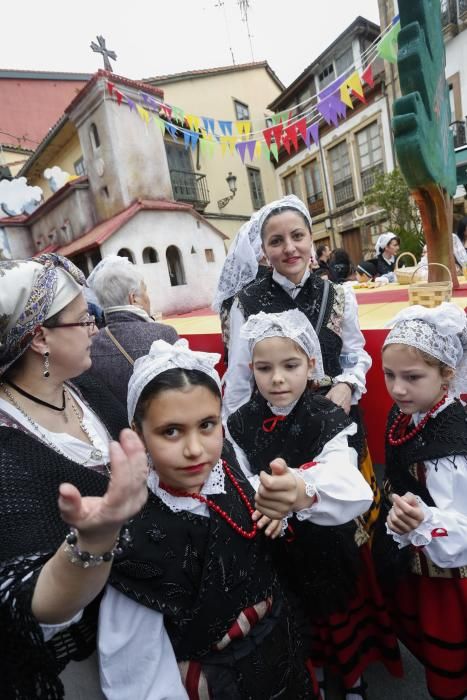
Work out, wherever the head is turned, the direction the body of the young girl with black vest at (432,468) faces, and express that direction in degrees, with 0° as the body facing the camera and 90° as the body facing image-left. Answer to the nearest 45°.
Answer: approximately 45°

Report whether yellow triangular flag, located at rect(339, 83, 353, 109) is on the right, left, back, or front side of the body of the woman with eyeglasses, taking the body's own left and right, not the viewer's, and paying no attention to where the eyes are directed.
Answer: left

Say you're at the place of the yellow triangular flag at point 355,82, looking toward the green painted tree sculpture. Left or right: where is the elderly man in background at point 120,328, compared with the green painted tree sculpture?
right

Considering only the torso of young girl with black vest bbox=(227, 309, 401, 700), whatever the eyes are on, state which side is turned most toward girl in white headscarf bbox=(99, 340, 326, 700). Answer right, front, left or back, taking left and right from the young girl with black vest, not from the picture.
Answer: front

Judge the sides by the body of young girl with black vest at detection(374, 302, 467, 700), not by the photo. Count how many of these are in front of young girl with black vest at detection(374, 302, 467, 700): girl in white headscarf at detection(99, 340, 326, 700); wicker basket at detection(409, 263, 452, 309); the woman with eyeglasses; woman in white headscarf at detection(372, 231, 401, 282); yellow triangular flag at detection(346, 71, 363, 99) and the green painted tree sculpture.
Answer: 2

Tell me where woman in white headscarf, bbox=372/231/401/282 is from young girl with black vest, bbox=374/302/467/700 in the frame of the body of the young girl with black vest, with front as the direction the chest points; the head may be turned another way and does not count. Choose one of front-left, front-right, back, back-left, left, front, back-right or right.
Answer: back-right

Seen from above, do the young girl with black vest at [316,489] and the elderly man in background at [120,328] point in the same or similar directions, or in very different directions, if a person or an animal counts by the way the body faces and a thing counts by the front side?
very different directions

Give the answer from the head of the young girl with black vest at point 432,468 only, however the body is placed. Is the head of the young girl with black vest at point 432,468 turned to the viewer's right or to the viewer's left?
to the viewer's left

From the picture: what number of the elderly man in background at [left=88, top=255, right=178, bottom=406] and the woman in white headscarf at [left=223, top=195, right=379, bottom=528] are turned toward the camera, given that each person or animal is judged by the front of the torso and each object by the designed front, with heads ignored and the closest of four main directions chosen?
1

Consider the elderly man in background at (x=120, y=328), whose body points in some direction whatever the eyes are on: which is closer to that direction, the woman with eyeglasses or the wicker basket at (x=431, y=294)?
the wicker basket

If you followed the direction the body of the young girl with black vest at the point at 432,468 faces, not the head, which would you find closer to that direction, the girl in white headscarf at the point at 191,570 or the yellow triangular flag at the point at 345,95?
the girl in white headscarf
